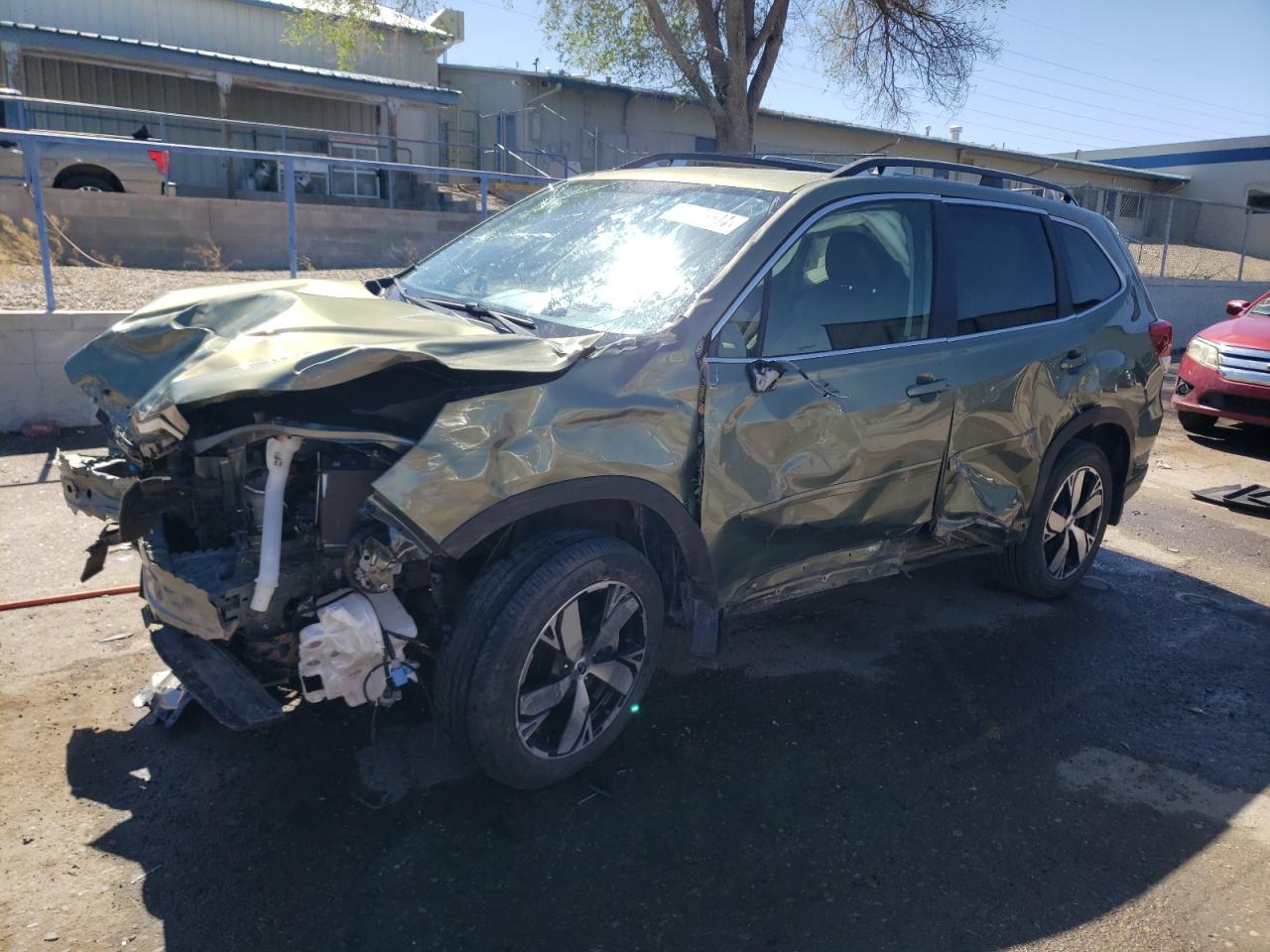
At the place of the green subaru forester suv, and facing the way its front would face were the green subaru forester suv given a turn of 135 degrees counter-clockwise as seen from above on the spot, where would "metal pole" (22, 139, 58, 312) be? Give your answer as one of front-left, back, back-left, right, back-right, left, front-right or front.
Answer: back-left

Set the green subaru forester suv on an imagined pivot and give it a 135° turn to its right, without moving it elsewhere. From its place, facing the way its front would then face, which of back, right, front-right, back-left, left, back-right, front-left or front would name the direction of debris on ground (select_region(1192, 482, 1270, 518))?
front-right

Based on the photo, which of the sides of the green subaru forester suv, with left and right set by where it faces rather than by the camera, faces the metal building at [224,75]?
right

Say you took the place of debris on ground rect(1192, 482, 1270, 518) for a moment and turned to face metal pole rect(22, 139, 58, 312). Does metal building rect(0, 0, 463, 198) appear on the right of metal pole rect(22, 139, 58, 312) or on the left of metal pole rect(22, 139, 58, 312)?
right

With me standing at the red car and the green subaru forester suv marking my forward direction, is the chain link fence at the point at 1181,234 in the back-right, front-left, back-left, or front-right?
back-right

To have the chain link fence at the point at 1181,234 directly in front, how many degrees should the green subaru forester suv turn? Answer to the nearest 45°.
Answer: approximately 180°

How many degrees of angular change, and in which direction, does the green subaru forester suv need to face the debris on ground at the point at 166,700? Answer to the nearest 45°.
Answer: approximately 45° to its right

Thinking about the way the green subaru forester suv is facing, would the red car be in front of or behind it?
behind
